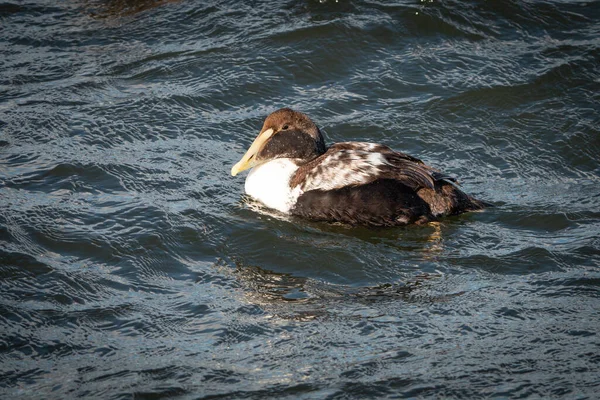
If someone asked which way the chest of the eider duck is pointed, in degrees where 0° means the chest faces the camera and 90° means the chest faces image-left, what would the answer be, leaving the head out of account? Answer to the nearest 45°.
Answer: approximately 90°
